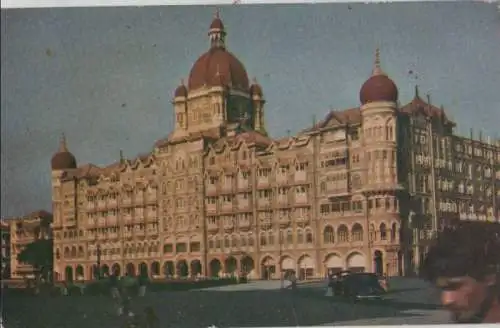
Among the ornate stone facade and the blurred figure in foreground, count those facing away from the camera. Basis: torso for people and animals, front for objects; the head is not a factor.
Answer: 0
